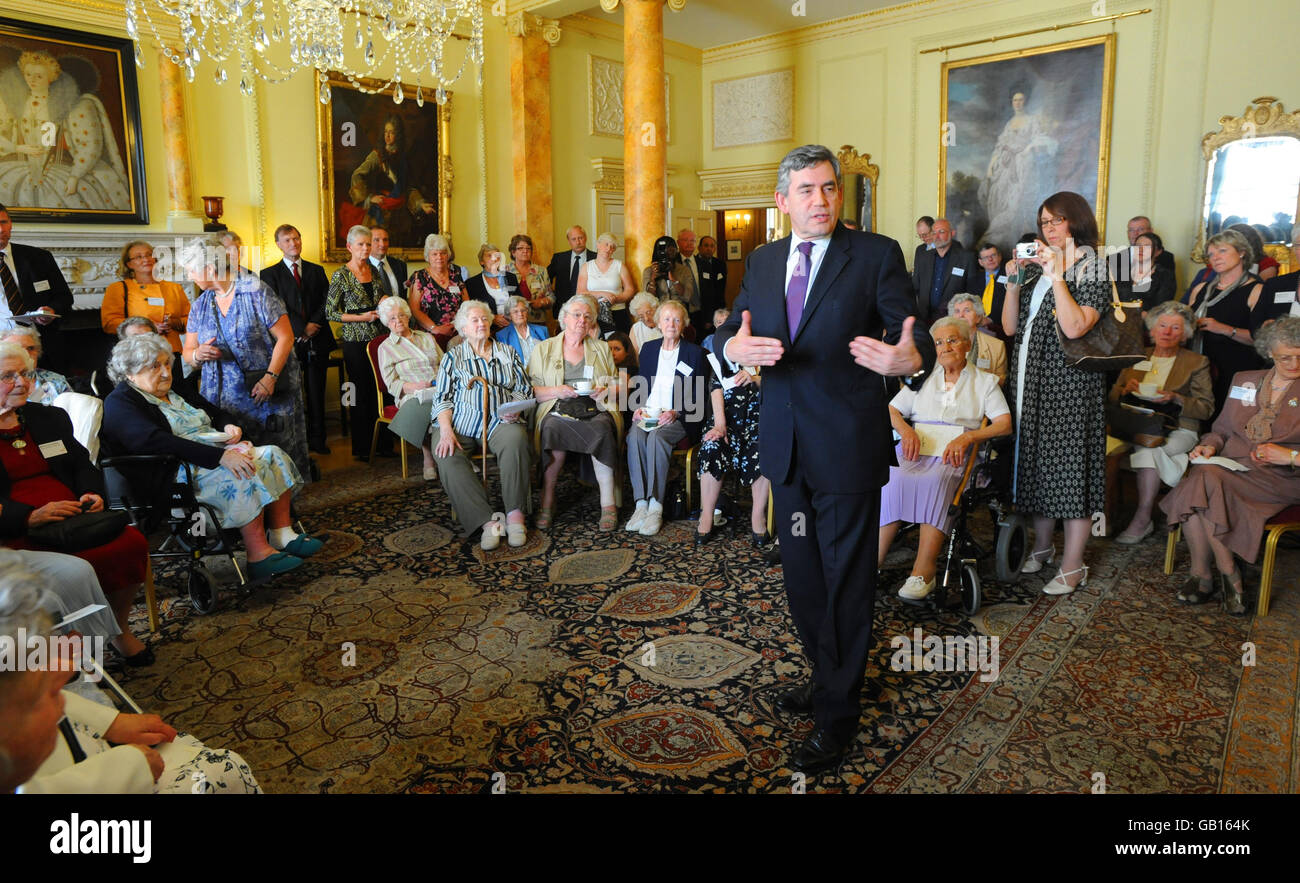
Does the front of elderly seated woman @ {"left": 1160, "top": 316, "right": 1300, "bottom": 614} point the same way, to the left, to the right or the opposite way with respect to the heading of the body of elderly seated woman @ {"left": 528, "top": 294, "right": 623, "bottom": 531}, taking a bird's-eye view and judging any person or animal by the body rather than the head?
to the right

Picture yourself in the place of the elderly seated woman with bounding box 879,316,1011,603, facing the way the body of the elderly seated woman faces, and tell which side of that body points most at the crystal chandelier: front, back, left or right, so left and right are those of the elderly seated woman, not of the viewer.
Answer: right

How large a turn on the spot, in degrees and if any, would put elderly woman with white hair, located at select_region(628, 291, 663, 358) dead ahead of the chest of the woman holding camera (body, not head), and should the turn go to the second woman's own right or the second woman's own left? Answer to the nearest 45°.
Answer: approximately 90° to the second woman's own right

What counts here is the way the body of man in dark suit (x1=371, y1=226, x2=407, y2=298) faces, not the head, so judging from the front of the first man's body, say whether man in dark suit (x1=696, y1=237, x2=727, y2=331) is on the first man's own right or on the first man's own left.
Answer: on the first man's own left

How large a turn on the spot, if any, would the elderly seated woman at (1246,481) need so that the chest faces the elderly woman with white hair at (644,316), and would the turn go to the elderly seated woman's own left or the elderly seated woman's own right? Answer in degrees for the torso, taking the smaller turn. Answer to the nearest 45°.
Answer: approximately 45° to the elderly seated woman's own right

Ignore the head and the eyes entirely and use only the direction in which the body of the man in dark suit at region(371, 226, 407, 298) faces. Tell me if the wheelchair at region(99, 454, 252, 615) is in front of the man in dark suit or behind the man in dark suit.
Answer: in front

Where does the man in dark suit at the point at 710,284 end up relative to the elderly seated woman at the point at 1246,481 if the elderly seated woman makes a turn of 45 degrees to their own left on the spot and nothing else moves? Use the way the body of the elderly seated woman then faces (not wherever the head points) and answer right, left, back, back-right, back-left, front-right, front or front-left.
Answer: back-right

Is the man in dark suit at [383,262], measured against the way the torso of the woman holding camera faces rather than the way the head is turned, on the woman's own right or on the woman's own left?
on the woman's own right

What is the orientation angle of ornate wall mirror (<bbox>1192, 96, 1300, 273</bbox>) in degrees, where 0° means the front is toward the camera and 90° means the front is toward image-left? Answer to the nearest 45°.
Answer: approximately 45°

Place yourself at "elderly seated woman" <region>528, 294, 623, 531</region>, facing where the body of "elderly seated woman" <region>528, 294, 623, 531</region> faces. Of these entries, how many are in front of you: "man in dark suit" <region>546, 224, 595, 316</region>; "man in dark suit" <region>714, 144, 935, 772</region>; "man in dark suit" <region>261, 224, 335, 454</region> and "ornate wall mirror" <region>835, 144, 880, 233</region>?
1

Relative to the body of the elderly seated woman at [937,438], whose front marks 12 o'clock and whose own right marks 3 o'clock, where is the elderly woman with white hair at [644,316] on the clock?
The elderly woman with white hair is roughly at 3 o'clock from the elderly seated woman.
